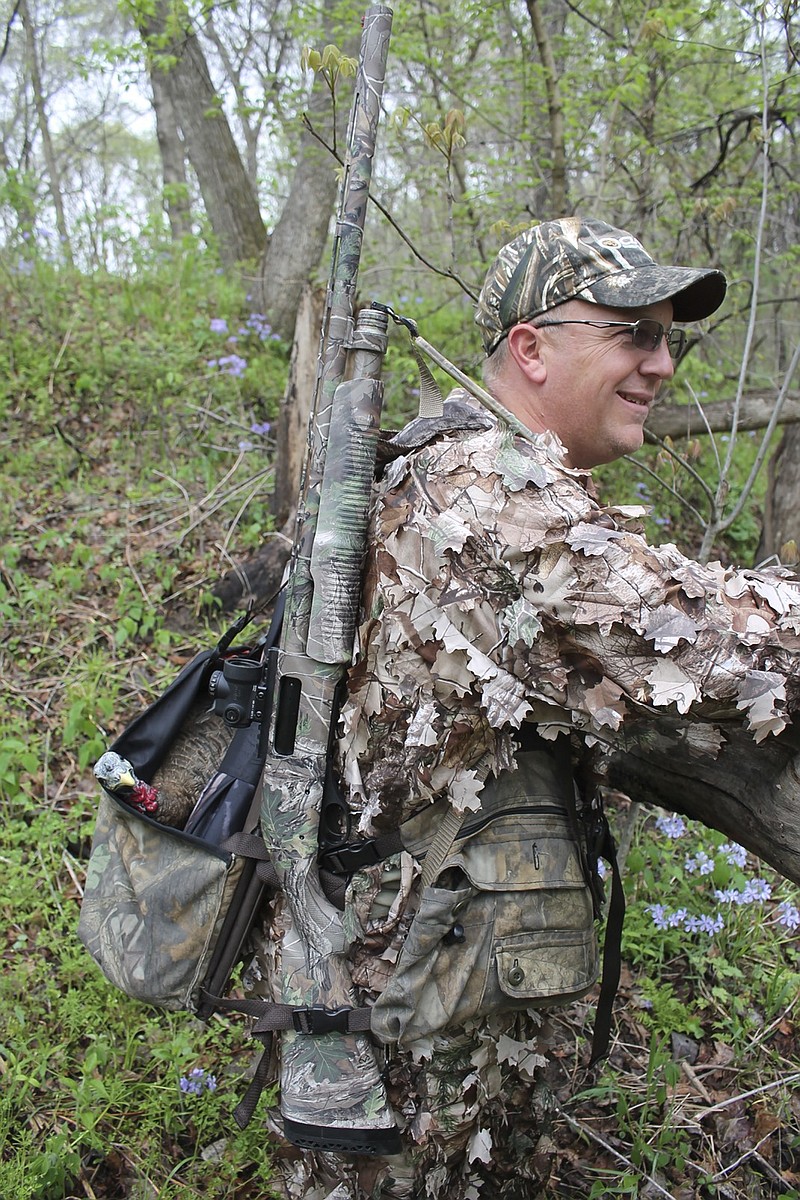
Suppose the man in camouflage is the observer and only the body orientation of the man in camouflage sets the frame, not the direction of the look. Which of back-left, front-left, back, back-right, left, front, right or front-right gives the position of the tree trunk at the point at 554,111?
left

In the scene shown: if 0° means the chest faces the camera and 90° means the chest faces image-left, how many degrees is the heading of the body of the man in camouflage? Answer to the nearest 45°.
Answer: approximately 270°

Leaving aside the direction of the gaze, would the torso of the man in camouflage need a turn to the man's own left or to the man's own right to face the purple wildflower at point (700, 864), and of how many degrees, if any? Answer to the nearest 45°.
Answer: approximately 45° to the man's own left

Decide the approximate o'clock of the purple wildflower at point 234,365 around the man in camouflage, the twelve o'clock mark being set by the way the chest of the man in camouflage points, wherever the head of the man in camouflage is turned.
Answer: The purple wildflower is roughly at 8 o'clock from the man in camouflage.

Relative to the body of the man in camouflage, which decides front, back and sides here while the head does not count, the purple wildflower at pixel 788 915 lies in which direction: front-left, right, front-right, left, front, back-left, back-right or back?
front-left

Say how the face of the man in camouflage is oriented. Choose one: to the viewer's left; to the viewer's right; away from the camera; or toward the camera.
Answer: to the viewer's right

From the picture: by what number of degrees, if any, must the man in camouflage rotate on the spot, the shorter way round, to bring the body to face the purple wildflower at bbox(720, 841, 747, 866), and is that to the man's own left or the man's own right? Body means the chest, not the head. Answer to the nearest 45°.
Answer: approximately 45° to the man's own left
